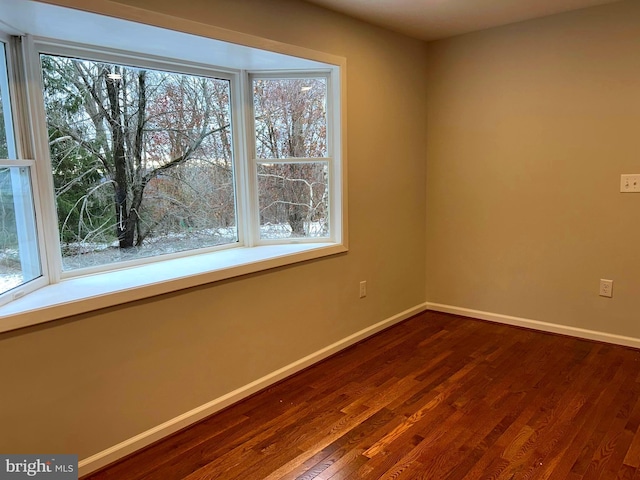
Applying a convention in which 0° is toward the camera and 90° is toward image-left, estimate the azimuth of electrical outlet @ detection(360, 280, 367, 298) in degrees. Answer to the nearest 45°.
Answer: approximately 315°

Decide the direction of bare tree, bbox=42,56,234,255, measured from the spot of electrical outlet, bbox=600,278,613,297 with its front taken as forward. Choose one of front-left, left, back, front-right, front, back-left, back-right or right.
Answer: front-right

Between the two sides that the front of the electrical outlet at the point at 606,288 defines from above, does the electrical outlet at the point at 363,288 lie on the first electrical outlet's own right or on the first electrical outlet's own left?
on the first electrical outlet's own right

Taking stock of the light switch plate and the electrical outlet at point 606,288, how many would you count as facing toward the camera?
2

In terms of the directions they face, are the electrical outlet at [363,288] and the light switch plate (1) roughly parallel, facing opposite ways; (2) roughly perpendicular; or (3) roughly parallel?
roughly perpendicular

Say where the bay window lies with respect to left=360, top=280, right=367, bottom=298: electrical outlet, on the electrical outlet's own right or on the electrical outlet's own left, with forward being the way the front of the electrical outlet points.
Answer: on the electrical outlet's own right

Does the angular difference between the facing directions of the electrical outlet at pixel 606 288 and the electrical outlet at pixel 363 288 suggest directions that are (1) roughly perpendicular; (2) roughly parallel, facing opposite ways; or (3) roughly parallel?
roughly perpendicular
